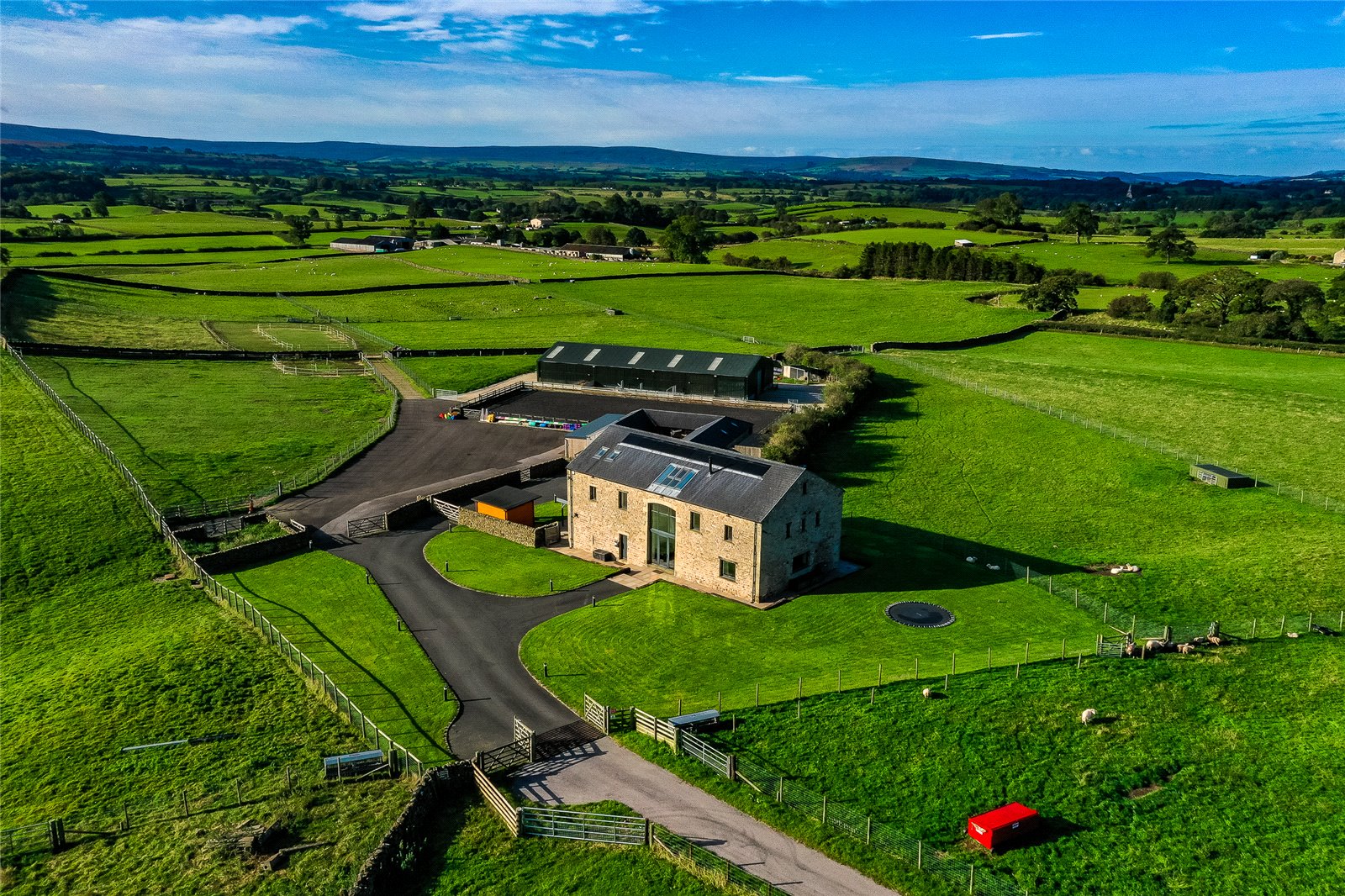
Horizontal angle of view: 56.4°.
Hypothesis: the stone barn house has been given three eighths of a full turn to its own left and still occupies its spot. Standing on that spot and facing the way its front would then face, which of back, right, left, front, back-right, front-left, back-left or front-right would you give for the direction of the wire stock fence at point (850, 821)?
right

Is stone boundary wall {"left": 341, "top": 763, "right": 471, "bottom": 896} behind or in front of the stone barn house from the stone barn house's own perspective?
in front

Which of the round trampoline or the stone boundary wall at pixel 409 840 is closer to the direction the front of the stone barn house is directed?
the stone boundary wall

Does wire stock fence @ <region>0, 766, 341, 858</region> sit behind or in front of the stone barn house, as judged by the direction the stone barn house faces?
in front

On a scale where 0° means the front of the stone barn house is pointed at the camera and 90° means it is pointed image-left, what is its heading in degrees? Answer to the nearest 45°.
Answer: approximately 45°

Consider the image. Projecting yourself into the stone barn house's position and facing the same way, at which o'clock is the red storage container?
The red storage container is roughly at 10 o'clock from the stone barn house.

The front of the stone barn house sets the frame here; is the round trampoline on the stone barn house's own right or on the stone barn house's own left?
on the stone barn house's own left
